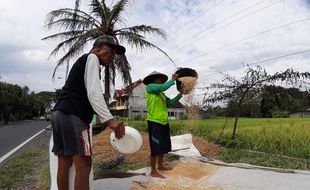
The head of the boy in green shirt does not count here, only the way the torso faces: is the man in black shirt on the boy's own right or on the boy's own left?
on the boy's own right
